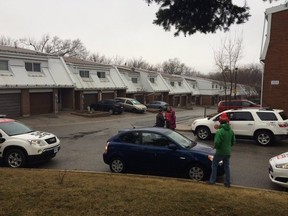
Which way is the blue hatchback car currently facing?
to the viewer's right

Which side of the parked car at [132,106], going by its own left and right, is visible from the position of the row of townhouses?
right

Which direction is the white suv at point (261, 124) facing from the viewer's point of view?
to the viewer's left

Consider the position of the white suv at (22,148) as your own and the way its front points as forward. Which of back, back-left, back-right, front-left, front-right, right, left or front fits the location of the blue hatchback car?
front

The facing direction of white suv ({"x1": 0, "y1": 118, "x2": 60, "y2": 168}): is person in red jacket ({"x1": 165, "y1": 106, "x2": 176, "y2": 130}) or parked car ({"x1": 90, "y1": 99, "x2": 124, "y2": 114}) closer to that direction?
the person in red jacket

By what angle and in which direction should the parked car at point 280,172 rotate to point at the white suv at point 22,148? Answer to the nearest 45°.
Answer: approximately 45° to its right

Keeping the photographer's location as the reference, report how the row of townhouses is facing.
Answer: facing the viewer and to the right of the viewer

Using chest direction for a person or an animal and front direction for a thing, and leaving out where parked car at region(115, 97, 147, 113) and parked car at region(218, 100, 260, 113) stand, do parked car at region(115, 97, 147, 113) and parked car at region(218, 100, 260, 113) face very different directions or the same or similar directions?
same or similar directions

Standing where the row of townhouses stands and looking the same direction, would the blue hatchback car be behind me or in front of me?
in front

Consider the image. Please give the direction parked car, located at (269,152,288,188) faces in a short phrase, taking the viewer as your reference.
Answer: facing the viewer and to the left of the viewer
